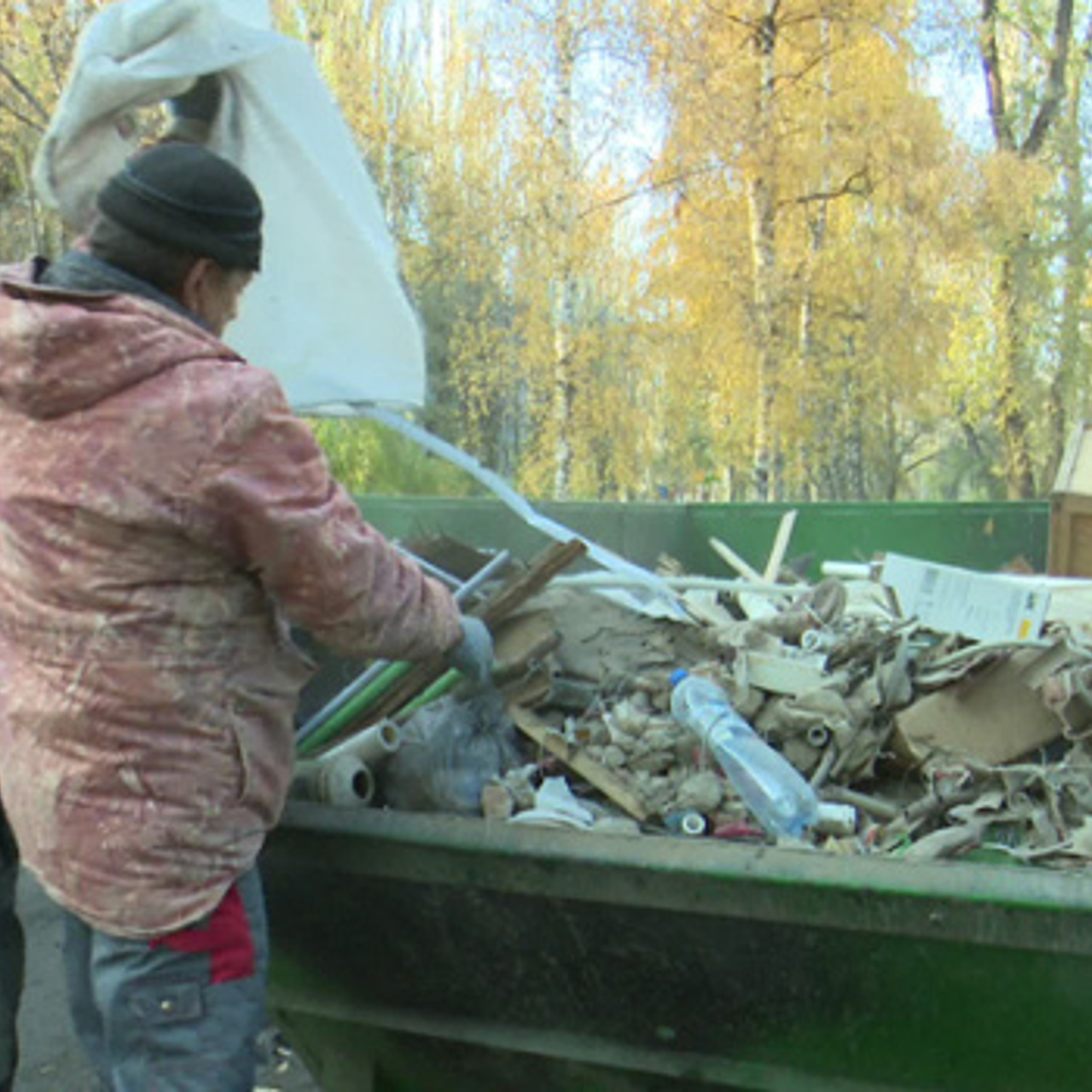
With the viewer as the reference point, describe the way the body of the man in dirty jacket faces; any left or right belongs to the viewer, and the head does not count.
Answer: facing away from the viewer and to the right of the viewer

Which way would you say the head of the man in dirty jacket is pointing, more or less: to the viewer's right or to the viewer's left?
to the viewer's right

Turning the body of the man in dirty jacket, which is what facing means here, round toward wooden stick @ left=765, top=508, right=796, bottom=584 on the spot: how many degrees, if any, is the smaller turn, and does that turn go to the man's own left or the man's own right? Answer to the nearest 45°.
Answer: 0° — they already face it
